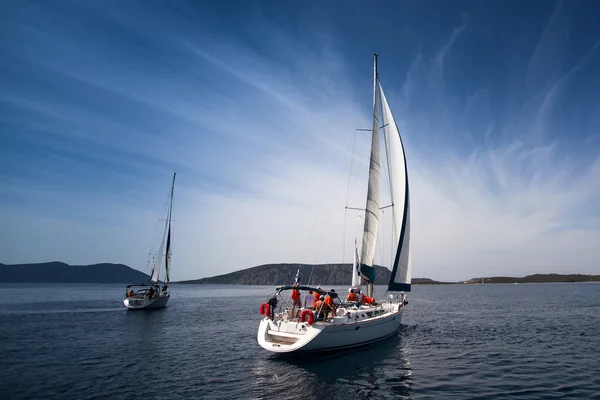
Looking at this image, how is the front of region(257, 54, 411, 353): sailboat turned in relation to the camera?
facing away from the viewer and to the right of the viewer
